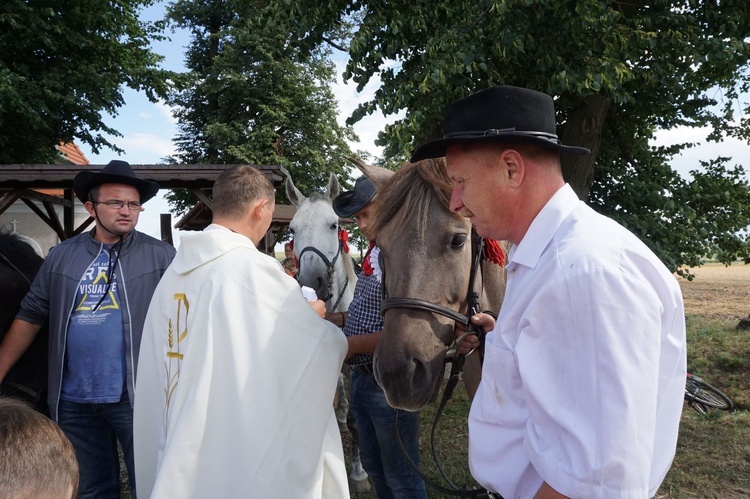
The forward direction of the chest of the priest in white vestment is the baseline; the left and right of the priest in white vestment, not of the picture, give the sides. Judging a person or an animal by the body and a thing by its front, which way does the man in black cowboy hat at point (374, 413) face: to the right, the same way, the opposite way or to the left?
the opposite way

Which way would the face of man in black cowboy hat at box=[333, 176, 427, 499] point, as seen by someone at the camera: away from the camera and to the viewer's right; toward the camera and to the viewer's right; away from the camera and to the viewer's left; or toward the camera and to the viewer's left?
toward the camera and to the viewer's left

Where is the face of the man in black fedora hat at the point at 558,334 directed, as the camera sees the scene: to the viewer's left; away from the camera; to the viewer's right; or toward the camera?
to the viewer's left

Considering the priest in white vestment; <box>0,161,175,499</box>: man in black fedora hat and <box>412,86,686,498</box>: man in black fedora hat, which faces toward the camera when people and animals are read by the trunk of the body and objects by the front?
<box>0,161,175,499</box>: man in black fedora hat

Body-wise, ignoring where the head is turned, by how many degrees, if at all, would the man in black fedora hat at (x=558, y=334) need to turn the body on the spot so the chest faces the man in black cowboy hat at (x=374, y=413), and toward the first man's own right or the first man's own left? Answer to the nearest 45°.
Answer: approximately 45° to the first man's own right

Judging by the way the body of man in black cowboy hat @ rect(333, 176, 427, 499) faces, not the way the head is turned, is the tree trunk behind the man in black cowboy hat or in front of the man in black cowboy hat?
behind

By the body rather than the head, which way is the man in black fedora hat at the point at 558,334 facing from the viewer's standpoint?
to the viewer's left

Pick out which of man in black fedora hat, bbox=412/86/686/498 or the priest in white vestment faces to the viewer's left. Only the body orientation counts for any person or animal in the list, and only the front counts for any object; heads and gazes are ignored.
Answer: the man in black fedora hat

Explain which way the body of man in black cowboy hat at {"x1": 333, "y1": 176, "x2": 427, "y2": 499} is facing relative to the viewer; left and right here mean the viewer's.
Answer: facing the viewer and to the left of the viewer

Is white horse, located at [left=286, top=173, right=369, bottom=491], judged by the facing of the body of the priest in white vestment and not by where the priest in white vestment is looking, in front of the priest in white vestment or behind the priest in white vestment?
in front

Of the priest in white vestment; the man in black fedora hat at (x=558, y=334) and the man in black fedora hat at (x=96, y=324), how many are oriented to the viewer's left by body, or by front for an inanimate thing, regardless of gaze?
1

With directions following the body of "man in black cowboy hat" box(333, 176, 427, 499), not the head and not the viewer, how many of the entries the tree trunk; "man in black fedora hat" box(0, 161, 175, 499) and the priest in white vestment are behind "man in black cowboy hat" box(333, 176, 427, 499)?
1

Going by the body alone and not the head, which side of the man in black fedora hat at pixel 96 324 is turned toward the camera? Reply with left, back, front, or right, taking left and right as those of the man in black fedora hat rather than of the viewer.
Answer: front

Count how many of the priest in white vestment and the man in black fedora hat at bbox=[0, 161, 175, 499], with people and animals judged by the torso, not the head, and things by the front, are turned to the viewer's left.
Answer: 0

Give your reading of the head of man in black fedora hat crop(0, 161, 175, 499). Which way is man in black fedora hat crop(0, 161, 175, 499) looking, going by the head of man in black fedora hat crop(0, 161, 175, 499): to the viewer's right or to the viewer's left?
to the viewer's right
